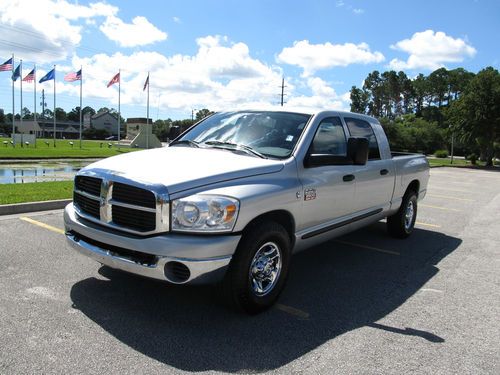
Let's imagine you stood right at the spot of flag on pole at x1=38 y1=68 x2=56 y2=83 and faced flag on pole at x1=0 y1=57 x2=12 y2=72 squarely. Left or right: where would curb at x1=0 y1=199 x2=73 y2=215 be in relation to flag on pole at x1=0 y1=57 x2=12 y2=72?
left

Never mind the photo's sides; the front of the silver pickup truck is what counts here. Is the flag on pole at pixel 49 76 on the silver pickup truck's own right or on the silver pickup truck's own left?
on the silver pickup truck's own right

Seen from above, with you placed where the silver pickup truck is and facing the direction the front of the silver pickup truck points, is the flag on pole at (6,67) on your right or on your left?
on your right

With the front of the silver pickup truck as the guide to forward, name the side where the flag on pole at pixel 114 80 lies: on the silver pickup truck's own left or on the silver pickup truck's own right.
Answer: on the silver pickup truck's own right

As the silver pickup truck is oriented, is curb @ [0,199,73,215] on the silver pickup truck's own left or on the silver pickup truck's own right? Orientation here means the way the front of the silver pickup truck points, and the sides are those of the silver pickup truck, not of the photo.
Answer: on the silver pickup truck's own right

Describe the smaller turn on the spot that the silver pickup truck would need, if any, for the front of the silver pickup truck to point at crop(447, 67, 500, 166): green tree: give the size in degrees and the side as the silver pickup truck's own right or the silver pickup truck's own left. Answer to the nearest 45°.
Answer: approximately 180°

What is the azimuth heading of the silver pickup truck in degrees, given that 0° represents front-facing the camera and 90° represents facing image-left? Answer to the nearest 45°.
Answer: approximately 45°
